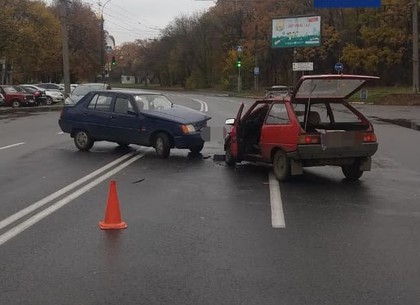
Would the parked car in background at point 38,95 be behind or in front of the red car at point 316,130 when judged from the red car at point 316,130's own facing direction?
in front

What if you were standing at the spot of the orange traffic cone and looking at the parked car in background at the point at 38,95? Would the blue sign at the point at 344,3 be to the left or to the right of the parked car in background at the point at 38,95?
right

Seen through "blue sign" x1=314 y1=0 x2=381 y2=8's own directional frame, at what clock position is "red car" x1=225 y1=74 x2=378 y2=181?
The red car is roughly at 12 o'clock from the blue sign.

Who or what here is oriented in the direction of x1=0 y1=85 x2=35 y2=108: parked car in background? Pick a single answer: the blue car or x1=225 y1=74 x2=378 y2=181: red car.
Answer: the red car

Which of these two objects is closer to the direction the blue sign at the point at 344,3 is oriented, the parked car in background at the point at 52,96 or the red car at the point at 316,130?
the red car

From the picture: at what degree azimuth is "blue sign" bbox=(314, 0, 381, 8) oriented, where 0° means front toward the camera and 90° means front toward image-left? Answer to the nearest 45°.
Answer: approximately 0°

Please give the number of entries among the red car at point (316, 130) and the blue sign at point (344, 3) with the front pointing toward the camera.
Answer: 1

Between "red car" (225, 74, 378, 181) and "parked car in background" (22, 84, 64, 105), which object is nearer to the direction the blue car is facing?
the red car

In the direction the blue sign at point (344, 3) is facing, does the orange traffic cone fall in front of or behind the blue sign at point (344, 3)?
in front
